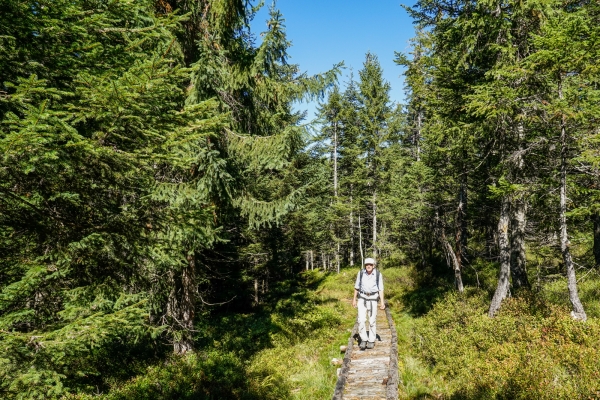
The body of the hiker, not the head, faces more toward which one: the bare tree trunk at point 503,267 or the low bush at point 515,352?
the low bush

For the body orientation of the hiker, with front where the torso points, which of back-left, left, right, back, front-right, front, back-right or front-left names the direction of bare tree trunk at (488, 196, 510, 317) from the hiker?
back-left

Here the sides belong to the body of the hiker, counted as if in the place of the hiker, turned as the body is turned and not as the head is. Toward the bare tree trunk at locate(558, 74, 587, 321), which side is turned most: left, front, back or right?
left

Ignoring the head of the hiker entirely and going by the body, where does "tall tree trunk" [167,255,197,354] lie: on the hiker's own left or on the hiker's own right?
on the hiker's own right

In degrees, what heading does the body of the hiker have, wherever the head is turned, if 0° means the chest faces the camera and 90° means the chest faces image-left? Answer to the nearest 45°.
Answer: approximately 0°

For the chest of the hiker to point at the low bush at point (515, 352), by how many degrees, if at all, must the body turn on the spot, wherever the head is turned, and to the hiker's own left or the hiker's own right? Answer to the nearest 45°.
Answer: approximately 90° to the hiker's own left
